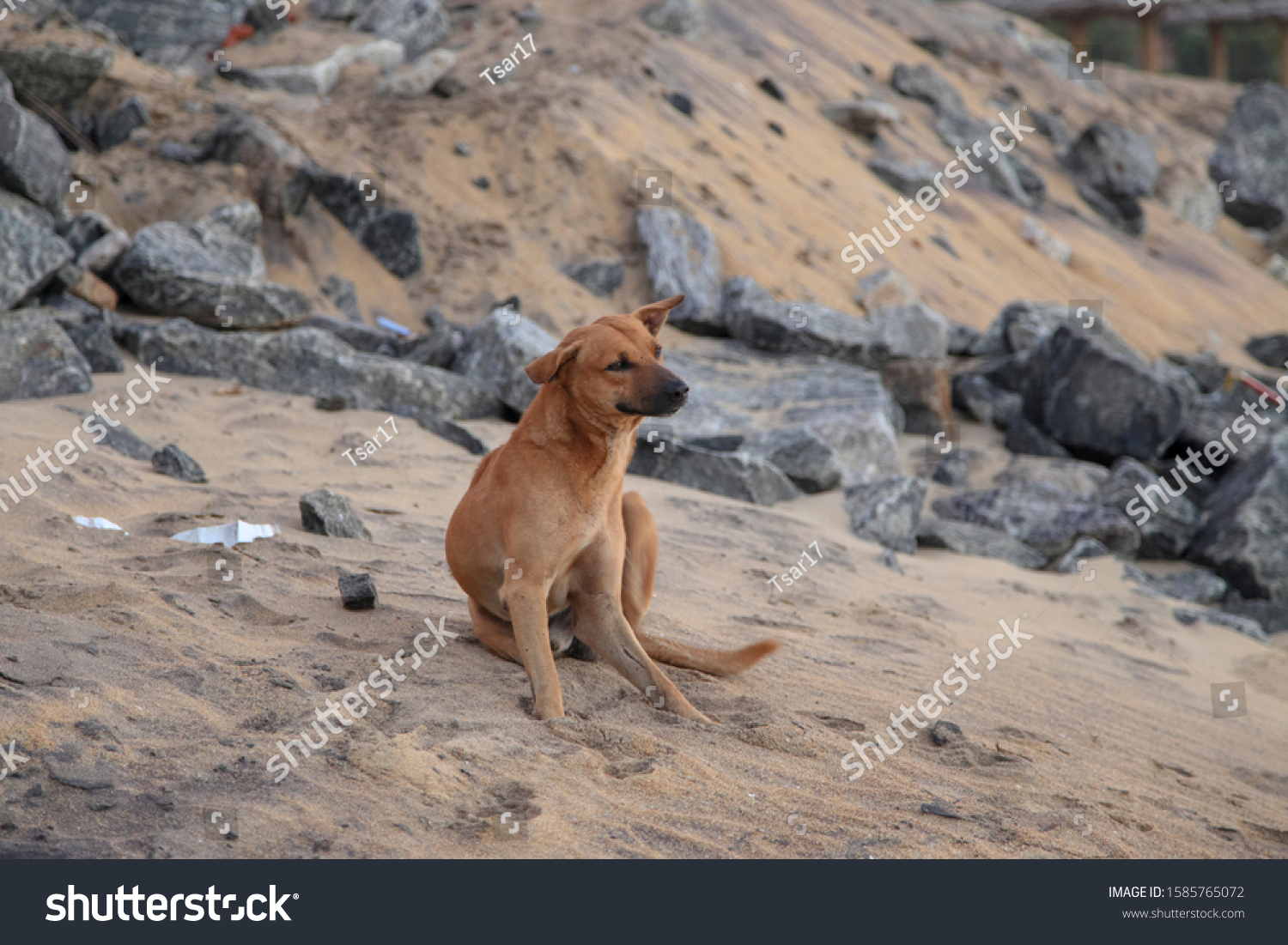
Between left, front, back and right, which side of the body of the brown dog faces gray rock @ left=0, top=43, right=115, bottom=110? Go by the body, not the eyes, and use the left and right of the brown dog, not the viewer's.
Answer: back

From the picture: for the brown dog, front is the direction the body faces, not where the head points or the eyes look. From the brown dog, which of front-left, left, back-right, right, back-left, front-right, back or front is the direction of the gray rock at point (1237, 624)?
left

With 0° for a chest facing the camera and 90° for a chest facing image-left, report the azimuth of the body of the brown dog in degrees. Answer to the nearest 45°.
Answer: approximately 315°

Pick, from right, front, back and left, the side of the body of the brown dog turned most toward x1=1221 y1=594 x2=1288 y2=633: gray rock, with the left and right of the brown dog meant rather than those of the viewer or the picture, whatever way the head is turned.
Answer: left

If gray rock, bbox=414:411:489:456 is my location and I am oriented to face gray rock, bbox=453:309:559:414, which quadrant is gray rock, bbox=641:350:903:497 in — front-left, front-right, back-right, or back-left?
front-right

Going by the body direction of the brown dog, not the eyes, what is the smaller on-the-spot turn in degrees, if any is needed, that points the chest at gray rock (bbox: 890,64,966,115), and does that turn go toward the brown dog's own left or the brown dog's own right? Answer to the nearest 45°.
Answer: approximately 135° to the brown dog's own left

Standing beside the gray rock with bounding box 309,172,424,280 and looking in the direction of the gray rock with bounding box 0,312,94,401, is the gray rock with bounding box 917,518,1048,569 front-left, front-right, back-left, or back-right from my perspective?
front-left

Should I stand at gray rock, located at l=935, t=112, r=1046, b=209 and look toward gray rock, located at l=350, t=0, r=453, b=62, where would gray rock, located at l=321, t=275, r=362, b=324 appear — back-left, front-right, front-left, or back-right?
front-left
